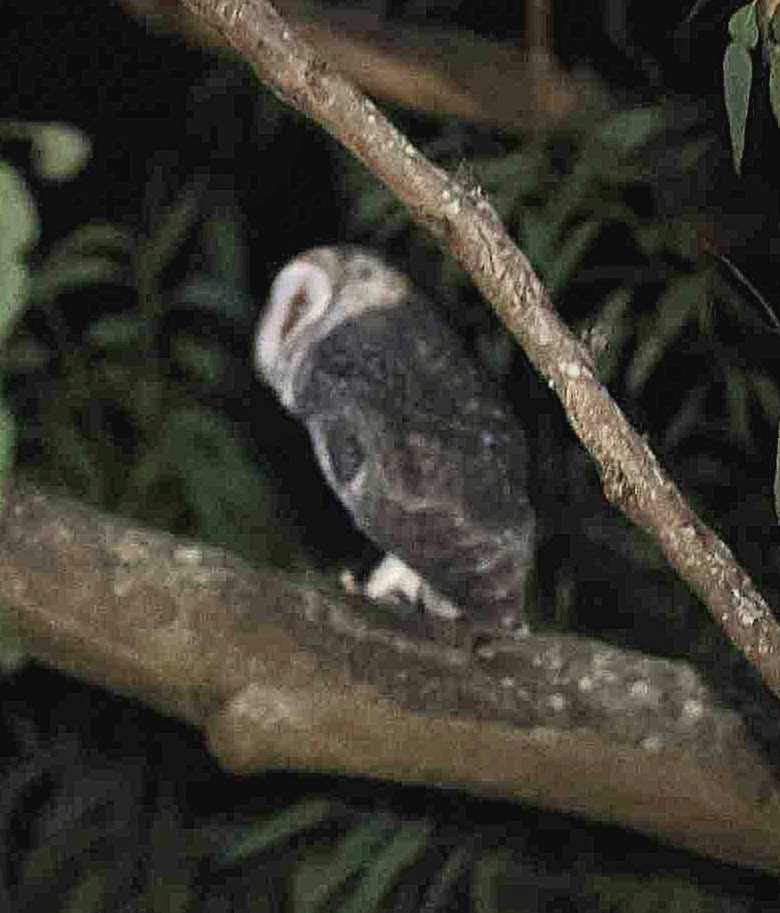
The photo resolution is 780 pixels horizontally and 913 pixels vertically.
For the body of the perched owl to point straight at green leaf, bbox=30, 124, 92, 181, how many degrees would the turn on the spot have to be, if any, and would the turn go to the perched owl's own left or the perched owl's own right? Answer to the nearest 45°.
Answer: approximately 90° to the perched owl's own left

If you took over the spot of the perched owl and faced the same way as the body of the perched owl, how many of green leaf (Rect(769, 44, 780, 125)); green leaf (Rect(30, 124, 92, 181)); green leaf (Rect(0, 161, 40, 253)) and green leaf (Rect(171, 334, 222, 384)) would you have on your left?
3

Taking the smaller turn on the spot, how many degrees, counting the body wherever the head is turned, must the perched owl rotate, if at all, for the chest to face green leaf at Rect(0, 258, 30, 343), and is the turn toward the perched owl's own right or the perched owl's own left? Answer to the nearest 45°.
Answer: approximately 90° to the perched owl's own left

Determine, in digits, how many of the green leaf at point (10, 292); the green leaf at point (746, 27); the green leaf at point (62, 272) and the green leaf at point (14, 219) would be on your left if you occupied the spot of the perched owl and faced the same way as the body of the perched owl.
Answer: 3

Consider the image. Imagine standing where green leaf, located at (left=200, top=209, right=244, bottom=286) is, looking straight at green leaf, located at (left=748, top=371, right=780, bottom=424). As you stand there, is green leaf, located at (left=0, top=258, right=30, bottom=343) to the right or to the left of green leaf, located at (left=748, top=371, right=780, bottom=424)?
right
